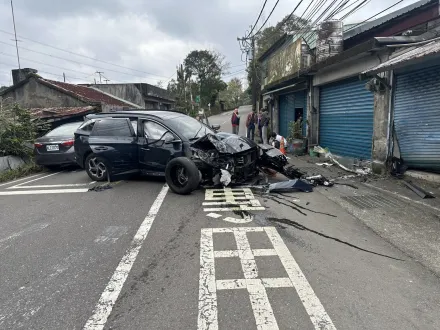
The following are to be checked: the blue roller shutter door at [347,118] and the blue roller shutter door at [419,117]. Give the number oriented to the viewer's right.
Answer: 0

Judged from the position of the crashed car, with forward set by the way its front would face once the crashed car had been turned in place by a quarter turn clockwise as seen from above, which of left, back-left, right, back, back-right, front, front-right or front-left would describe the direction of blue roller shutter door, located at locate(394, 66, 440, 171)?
back-left

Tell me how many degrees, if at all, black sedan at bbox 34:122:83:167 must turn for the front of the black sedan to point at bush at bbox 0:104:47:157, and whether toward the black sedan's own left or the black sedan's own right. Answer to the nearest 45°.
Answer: approximately 90° to the black sedan's own left

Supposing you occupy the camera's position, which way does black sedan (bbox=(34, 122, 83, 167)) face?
facing away from the viewer and to the right of the viewer

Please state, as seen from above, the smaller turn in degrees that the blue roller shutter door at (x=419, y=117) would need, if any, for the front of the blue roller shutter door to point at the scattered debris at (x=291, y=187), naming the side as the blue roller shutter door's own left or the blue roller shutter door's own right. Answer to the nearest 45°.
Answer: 0° — it already faces it

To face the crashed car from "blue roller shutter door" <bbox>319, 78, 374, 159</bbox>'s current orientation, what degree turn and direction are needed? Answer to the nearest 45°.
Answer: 0° — it already faces it

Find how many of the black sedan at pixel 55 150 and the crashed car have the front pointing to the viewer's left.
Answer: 0

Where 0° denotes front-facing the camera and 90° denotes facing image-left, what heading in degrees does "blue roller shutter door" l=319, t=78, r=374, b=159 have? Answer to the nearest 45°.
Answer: approximately 45°

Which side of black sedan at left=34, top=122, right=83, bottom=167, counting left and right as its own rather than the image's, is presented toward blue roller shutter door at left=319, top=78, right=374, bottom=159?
right

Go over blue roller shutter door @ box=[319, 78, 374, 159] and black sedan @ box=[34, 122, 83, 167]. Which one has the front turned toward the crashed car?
the blue roller shutter door

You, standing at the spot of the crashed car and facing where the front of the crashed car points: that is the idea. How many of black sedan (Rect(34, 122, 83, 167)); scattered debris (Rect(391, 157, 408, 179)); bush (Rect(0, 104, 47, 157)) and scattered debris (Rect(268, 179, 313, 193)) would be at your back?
2

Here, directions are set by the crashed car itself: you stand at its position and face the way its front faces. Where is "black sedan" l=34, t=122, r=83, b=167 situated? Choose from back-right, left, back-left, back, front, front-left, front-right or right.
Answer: back

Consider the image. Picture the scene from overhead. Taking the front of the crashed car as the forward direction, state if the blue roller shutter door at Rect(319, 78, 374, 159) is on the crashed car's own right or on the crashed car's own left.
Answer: on the crashed car's own left

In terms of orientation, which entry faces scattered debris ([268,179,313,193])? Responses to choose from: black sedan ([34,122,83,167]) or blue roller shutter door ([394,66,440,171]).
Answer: the blue roller shutter door

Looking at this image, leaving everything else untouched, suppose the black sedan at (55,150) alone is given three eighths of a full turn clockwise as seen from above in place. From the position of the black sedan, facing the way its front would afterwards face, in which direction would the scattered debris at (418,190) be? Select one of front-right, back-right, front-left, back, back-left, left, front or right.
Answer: front-left

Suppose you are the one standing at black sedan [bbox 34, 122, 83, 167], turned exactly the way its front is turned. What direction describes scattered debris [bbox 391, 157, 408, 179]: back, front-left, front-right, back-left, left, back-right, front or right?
right
